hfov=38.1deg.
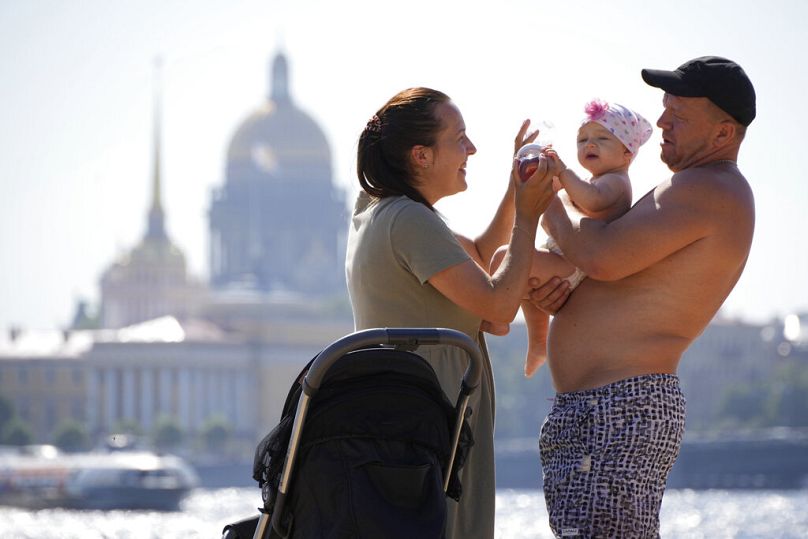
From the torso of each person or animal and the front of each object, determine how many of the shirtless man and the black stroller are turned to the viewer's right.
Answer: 0

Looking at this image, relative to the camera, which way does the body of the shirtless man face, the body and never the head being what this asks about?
to the viewer's left

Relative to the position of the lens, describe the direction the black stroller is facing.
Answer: facing away from the viewer and to the left of the viewer

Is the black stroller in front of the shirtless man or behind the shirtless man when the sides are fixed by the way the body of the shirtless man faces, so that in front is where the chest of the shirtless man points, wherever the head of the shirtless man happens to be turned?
in front

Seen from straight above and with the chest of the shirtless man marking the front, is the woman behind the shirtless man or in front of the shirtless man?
in front

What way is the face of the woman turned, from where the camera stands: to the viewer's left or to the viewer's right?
to the viewer's right

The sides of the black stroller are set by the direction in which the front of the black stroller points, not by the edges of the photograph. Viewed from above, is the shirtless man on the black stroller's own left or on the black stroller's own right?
on the black stroller's own right
